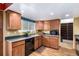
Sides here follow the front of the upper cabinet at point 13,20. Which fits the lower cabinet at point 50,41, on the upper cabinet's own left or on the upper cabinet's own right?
on the upper cabinet's own left

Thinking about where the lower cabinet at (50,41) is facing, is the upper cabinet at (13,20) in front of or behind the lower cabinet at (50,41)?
in front

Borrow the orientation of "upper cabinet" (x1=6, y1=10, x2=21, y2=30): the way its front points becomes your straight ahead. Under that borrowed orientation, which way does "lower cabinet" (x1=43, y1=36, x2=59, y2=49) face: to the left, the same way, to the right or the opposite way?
to the right

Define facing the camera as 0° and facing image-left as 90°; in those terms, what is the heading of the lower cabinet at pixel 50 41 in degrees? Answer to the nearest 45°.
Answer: approximately 45°

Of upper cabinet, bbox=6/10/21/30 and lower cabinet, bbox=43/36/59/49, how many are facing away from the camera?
0

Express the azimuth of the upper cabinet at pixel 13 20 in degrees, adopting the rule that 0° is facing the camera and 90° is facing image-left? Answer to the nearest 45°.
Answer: approximately 315°
